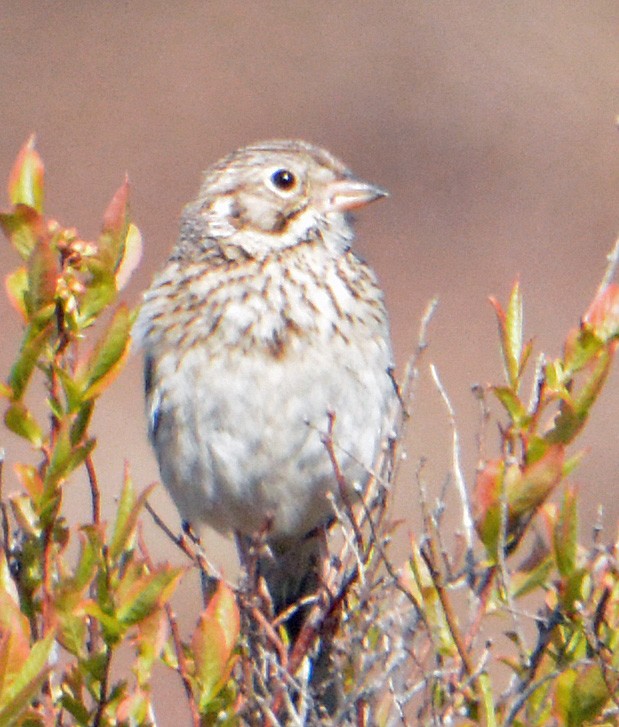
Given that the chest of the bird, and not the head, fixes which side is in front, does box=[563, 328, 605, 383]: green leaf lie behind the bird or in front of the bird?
in front

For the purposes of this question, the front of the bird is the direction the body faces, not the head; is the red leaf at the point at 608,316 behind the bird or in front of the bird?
in front

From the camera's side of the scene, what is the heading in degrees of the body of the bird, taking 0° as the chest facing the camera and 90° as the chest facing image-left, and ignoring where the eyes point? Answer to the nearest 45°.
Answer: approximately 0°
